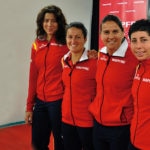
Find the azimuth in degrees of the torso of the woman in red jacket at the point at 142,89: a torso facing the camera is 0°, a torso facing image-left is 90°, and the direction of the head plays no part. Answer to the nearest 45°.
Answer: approximately 45°

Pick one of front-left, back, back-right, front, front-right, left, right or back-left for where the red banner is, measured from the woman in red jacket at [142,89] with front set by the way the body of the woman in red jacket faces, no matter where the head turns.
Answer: back-right

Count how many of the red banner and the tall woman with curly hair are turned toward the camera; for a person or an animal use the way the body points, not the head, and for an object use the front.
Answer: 2

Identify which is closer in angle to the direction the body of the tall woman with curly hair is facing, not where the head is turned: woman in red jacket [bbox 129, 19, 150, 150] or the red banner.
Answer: the woman in red jacket
